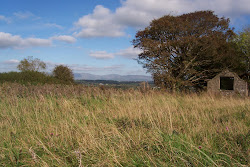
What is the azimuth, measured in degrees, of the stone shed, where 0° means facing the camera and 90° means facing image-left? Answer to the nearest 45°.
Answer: approximately 0°

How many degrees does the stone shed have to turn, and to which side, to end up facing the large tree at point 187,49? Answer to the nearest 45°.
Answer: approximately 90° to its right

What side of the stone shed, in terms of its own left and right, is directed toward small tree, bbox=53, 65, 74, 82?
right

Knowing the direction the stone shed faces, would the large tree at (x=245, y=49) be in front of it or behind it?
behind
